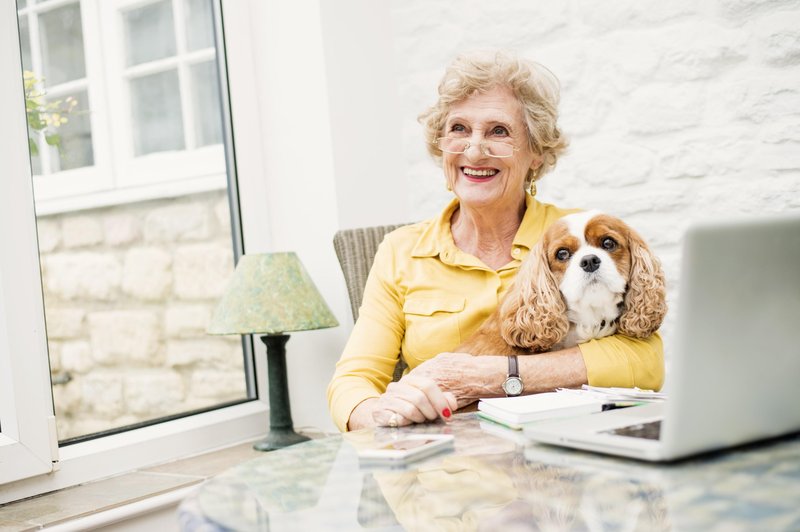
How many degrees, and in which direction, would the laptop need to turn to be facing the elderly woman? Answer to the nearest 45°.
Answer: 0° — it already faces them

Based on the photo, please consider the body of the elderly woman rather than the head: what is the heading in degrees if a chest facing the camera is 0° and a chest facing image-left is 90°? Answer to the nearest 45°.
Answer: approximately 0°

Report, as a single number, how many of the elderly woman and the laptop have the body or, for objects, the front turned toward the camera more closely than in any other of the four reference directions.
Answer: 1

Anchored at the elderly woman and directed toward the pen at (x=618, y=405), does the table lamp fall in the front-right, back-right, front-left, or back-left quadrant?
back-right

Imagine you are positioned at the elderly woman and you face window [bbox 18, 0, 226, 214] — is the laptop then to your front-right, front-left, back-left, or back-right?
back-left

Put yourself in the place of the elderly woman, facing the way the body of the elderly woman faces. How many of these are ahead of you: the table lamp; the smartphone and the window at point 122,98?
1

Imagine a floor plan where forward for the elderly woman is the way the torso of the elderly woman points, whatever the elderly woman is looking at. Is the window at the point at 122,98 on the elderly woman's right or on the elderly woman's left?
on the elderly woman's right

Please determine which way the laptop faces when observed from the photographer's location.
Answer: facing away from the viewer and to the left of the viewer
